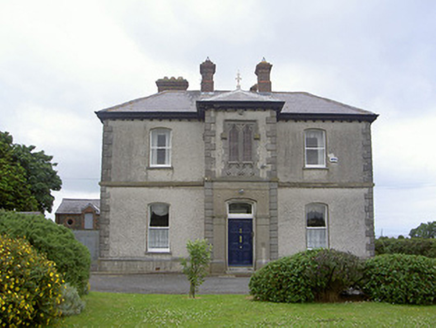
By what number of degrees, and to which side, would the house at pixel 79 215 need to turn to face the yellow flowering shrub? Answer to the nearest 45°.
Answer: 0° — it already faces it

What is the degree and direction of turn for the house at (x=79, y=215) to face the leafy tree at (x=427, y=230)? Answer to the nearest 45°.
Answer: approximately 135° to its left

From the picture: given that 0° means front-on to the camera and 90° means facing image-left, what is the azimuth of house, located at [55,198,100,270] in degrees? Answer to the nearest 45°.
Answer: approximately 0°

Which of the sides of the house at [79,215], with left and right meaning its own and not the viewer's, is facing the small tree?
front

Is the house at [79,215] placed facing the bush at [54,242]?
yes
